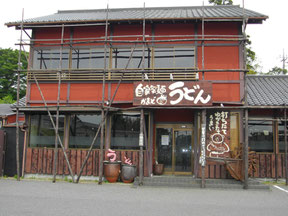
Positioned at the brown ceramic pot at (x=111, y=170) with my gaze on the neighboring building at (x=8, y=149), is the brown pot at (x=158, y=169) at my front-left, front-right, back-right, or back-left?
back-right

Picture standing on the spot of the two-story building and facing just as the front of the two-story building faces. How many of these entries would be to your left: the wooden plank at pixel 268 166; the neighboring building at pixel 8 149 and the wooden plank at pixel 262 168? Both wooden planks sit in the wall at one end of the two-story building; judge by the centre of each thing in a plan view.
2

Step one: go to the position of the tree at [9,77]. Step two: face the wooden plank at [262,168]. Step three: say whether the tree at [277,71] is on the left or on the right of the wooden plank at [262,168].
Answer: left

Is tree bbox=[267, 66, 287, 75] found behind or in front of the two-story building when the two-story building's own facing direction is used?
behind

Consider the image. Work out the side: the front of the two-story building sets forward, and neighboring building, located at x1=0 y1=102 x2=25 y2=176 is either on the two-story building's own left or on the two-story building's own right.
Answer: on the two-story building's own right

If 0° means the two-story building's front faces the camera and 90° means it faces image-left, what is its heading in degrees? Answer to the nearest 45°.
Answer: approximately 0°

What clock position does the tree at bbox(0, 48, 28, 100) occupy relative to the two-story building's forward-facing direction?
The tree is roughly at 5 o'clock from the two-story building.
